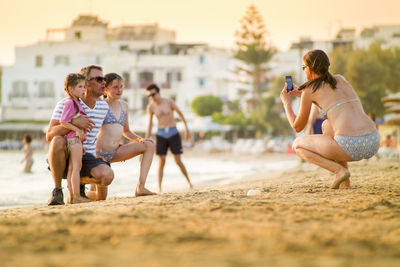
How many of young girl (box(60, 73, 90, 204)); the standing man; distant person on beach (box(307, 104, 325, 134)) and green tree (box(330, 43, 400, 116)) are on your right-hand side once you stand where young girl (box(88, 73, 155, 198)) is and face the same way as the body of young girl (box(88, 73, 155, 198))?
1

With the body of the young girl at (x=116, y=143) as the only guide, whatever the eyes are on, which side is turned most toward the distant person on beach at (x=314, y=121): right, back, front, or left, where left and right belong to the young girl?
left

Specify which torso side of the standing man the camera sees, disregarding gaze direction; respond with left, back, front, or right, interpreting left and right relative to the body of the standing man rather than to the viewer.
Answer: front

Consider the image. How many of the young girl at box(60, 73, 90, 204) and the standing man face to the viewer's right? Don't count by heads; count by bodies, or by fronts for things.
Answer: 1

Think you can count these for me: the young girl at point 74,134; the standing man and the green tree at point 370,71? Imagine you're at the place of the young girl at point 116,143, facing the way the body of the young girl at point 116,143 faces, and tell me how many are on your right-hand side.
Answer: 1

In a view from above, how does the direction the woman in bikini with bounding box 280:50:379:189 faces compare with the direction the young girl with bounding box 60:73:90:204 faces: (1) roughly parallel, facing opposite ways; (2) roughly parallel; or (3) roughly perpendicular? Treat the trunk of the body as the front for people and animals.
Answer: roughly parallel, facing opposite ways

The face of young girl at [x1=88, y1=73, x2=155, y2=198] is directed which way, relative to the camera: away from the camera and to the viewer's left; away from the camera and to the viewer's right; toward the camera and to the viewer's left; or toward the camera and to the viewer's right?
toward the camera and to the viewer's right

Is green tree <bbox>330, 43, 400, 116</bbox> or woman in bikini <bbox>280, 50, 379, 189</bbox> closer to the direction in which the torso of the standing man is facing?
the woman in bikini

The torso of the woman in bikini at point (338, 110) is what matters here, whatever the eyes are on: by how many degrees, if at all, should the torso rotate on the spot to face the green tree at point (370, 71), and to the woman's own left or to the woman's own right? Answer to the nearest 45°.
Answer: approximately 45° to the woman's own right

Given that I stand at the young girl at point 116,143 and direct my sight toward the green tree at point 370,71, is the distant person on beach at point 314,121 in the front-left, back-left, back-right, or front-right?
front-right

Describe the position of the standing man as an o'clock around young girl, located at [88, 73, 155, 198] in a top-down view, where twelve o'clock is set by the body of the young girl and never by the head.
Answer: The standing man is roughly at 8 o'clock from the young girl.

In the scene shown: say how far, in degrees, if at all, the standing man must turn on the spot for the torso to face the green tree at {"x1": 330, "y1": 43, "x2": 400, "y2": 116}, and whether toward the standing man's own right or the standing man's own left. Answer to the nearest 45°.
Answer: approximately 135° to the standing man's own left

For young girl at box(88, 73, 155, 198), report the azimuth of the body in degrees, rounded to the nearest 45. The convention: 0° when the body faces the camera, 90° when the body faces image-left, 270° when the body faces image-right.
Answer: approximately 315°

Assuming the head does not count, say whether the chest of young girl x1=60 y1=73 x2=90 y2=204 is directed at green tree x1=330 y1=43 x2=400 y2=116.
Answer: no

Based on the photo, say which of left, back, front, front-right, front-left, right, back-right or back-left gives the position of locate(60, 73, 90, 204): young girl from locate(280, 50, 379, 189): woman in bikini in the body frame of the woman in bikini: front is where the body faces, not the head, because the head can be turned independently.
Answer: front-left

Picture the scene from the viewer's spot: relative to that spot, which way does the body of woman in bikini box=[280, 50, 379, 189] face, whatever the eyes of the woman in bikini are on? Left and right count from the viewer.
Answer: facing away from the viewer and to the left of the viewer
